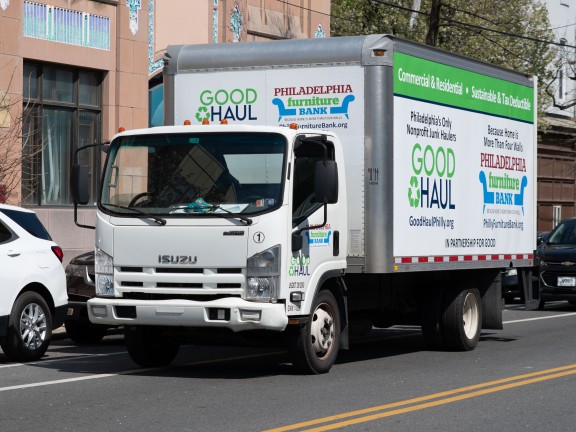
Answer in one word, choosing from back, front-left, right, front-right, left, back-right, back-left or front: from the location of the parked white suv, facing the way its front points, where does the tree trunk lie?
back

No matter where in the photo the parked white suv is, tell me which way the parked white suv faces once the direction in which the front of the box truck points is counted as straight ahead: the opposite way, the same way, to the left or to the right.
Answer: the same way

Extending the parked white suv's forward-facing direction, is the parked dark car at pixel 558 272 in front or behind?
behind

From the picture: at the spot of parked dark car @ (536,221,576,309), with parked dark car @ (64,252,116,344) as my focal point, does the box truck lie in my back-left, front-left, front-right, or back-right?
front-left

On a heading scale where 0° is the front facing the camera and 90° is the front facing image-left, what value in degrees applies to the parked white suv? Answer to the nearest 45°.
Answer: approximately 45°

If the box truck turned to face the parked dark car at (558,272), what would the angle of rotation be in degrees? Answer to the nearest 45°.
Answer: approximately 180°

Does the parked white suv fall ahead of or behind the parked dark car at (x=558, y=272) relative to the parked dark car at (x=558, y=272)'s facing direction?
ahead

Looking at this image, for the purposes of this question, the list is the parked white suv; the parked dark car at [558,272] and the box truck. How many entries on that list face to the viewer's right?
0

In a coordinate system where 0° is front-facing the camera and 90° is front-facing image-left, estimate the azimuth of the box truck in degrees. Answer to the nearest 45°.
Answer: approximately 45°

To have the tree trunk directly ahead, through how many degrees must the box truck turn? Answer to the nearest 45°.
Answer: approximately 135° to its right
